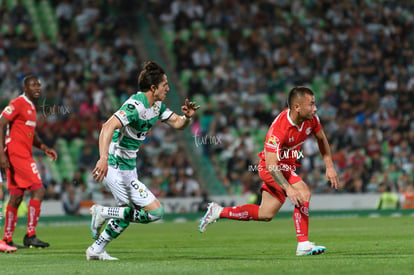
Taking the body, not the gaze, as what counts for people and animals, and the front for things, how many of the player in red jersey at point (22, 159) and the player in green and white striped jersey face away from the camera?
0

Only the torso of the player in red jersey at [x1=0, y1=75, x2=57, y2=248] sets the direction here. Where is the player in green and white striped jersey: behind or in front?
in front

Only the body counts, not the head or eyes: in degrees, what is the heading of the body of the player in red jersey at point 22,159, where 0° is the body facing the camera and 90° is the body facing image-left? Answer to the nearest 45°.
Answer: approximately 315°

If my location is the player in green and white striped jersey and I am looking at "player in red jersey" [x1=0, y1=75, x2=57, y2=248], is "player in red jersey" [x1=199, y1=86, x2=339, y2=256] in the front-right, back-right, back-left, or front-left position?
back-right

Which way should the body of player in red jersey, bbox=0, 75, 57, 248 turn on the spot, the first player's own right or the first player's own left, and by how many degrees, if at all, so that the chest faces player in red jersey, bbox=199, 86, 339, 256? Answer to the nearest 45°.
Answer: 0° — they already face them
